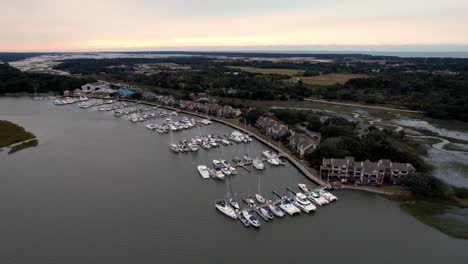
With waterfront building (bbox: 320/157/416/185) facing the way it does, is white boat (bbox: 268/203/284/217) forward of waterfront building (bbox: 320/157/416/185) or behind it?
forward

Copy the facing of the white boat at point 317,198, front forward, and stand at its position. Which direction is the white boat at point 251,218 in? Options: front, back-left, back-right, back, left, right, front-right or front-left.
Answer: right

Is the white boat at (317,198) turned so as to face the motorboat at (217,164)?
no

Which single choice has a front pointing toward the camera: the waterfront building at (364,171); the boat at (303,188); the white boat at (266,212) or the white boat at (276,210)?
the waterfront building

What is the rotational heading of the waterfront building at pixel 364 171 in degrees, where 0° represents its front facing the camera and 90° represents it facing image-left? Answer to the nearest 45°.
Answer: approximately 0°

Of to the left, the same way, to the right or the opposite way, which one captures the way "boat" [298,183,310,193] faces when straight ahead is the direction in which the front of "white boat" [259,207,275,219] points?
the same way

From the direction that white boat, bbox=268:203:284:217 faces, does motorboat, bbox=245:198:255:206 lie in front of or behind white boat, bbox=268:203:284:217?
in front

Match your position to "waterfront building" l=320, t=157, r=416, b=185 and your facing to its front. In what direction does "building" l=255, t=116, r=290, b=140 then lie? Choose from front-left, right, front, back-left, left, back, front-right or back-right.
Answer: back-right

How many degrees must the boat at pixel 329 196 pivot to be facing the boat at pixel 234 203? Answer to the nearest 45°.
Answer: approximately 90° to its right

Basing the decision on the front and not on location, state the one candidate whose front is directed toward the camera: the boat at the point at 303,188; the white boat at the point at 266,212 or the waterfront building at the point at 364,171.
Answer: the waterfront building
